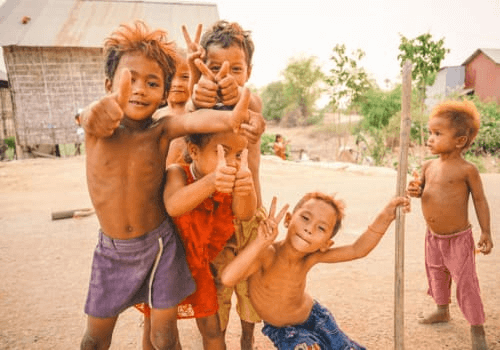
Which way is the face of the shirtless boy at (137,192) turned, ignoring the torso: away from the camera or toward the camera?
toward the camera

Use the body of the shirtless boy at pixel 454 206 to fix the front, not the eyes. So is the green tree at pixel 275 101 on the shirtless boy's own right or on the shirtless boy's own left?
on the shirtless boy's own right

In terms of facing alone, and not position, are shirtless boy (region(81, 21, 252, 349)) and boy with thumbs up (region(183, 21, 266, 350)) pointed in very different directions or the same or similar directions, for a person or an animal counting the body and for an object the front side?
same or similar directions

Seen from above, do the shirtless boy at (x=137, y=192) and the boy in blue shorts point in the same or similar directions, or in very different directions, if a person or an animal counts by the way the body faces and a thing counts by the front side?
same or similar directions

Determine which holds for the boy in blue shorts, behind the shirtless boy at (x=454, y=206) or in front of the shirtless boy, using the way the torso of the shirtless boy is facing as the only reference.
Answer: in front

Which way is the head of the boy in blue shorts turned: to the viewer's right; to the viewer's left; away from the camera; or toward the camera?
toward the camera

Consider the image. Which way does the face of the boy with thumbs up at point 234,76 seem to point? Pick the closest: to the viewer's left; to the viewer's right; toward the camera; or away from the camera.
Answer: toward the camera

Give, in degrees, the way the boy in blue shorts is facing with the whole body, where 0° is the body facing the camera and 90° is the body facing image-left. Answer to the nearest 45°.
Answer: approximately 0°

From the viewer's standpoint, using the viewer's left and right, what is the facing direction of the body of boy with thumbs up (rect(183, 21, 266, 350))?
facing the viewer

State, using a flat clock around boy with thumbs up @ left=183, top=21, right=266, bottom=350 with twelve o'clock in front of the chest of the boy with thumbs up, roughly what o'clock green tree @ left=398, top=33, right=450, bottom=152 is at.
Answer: The green tree is roughly at 7 o'clock from the boy with thumbs up.

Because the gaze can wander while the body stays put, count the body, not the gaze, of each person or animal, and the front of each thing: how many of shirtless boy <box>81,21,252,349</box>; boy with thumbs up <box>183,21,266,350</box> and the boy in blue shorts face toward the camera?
3

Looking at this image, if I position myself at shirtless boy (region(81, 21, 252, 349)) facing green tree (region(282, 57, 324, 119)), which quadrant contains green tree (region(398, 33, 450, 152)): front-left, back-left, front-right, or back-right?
front-right

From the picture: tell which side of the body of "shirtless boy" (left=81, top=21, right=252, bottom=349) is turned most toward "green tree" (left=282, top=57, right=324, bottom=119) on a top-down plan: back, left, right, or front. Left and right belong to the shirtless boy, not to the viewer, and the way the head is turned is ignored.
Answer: back

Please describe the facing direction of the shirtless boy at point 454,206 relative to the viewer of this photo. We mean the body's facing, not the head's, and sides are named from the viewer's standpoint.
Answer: facing the viewer and to the left of the viewer

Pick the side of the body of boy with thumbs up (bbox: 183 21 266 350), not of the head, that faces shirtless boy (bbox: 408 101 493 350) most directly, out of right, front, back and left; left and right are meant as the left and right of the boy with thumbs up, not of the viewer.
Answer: left
